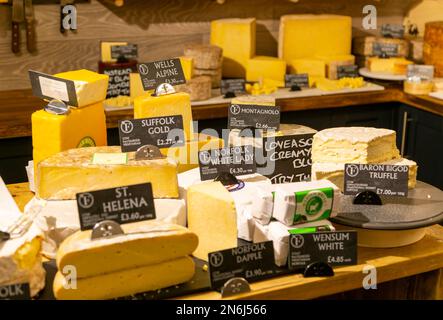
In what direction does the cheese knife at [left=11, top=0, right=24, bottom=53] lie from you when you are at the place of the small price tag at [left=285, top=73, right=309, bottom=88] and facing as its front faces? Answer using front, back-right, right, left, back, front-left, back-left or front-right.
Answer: right

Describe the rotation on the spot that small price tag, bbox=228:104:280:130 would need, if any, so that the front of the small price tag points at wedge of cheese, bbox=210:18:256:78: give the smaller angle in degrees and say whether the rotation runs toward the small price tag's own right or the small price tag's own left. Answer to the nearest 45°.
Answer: approximately 180°

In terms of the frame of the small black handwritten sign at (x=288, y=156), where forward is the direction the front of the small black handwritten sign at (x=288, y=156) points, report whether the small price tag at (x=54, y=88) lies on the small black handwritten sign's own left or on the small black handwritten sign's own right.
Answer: on the small black handwritten sign's own right

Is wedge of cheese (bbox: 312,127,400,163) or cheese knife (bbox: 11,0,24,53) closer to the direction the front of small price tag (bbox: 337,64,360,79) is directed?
the wedge of cheese

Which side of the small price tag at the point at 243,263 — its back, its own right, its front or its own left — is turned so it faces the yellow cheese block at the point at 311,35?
back

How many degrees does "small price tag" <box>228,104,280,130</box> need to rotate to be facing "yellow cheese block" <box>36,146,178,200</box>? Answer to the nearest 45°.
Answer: approximately 45° to its right

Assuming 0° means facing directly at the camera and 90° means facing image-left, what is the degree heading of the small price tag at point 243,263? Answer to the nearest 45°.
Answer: approximately 0°

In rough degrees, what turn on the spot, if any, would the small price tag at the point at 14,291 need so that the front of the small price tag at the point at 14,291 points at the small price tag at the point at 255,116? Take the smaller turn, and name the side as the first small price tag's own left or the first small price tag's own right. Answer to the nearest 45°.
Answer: approximately 135° to the first small price tag's own left
